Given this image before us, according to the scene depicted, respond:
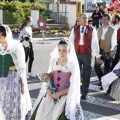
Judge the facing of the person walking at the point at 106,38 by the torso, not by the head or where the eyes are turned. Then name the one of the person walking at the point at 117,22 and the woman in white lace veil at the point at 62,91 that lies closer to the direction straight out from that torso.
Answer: the woman in white lace veil

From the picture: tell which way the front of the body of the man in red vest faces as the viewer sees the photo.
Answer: toward the camera

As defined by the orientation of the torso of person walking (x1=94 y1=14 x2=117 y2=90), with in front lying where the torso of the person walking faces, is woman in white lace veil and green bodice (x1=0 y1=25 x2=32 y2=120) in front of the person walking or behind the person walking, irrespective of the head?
in front

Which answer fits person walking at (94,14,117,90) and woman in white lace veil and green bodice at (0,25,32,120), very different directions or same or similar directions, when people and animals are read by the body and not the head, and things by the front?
same or similar directions

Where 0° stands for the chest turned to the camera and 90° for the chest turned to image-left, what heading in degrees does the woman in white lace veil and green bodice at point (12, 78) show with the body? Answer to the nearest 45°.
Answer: approximately 45°

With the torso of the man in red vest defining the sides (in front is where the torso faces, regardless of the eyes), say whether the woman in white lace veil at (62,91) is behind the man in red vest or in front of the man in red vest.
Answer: in front

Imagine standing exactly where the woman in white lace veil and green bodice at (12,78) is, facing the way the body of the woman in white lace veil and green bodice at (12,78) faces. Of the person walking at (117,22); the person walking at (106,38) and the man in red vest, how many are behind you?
3

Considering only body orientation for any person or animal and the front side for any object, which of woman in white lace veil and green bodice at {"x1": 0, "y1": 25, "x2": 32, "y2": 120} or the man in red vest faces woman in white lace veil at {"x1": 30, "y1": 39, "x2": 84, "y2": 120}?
the man in red vest

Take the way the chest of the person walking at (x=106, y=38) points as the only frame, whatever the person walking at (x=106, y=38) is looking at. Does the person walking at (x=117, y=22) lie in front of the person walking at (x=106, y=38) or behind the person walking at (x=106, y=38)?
behind

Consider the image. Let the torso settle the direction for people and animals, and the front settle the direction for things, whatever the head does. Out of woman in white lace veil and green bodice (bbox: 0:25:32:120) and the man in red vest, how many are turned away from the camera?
0

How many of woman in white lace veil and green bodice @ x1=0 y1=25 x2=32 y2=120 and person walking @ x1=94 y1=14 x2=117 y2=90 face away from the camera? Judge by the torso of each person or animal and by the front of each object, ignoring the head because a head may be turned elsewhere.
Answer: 0

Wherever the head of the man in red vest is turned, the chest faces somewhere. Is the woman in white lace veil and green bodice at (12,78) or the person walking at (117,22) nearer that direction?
the woman in white lace veil and green bodice

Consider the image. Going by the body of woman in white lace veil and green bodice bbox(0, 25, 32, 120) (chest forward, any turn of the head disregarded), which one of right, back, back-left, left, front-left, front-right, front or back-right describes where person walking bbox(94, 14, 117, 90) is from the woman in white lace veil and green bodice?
back

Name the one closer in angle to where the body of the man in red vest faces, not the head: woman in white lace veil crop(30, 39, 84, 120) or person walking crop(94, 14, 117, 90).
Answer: the woman in white lace veil

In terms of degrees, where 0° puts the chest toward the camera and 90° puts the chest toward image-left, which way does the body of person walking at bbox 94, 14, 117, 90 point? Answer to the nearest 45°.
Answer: approximately 45°

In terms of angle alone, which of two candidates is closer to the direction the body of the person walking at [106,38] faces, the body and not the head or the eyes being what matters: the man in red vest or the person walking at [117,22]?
the man in red vest

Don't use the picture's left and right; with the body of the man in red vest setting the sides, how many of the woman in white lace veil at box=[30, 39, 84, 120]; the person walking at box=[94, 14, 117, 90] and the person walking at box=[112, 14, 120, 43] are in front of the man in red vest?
1
